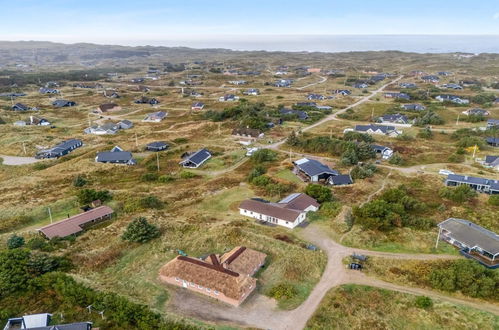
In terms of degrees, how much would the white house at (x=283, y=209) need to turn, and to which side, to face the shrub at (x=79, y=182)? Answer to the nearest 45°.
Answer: approximately 45° to its right

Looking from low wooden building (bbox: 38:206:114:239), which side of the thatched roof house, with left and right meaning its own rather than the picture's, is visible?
right

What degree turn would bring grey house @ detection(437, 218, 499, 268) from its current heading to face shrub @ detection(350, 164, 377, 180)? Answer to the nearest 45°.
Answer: approximately 90° to its right

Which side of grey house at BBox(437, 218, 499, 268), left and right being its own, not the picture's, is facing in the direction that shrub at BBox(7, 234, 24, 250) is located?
front

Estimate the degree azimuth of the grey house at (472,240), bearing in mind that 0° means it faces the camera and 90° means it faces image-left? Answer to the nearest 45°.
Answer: approximately 45°

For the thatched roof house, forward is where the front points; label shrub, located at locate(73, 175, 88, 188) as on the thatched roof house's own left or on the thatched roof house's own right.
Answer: on the thatched roof house's own right

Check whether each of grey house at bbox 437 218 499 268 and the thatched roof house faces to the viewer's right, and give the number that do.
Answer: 0

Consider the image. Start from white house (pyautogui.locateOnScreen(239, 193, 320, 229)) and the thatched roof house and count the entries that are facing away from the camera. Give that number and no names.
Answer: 0

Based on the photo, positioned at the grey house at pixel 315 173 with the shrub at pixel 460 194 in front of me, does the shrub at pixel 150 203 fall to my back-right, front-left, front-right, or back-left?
back-right

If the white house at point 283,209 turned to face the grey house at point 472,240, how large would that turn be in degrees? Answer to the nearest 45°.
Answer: approximately 135° to its left

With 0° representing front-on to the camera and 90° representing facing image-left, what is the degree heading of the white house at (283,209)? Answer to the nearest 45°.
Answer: approximately 45°

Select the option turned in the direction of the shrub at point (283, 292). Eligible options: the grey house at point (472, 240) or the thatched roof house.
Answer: the grey house
